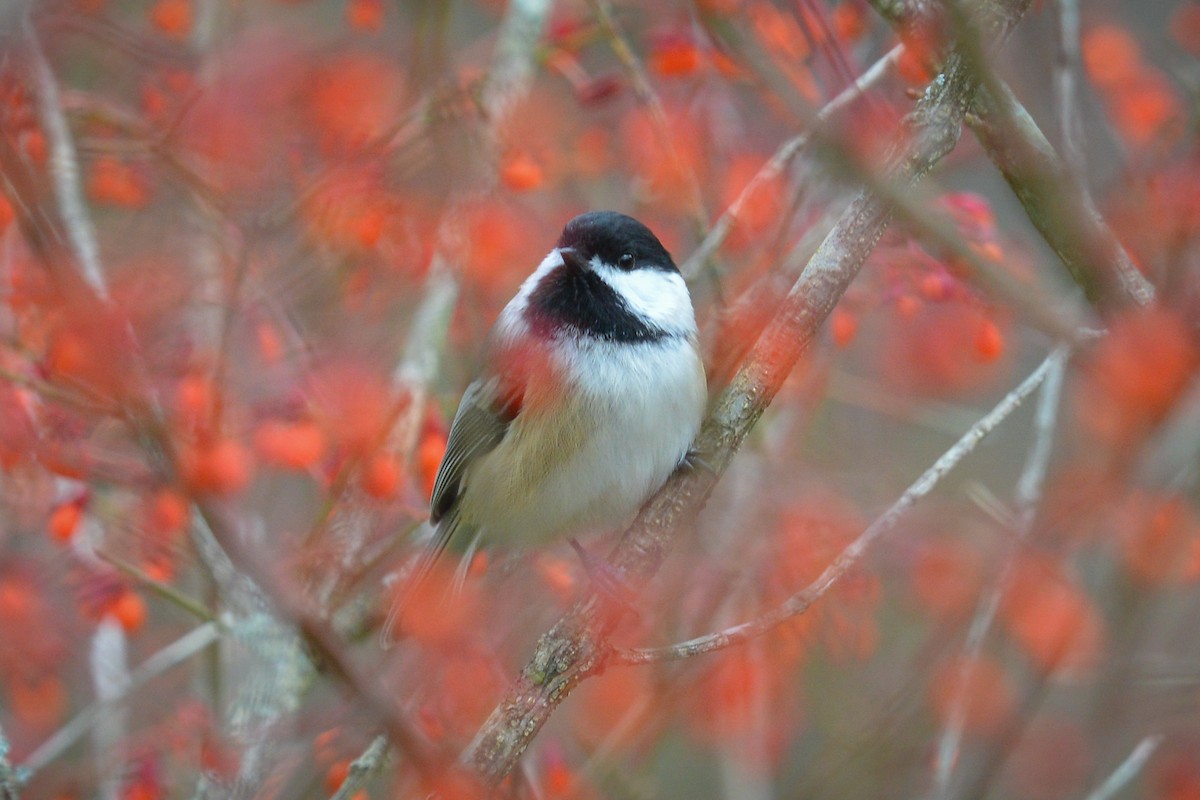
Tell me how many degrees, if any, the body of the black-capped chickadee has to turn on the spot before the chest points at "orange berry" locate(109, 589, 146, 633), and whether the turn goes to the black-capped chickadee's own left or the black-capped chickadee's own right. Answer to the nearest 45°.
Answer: approximately 135° to the black-capped chickadee's own right

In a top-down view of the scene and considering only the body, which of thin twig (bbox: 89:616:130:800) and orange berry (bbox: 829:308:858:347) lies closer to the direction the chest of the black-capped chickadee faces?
the orange berry

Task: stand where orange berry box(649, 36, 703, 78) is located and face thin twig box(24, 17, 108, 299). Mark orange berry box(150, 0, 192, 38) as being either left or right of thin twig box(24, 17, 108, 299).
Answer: right

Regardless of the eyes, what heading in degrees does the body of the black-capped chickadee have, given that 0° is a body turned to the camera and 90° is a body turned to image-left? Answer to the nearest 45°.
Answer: approximately 315°

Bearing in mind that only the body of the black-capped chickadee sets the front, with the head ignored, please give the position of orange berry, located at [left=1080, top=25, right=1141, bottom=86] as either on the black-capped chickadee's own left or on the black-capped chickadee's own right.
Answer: on the black-capped chickadee's own left

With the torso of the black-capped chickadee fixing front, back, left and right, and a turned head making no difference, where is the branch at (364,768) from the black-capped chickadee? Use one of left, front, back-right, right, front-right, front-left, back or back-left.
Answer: right

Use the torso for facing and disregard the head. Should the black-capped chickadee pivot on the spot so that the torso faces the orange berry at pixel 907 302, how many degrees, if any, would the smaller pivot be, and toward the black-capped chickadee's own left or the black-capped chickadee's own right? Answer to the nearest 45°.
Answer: approximately 45° to the black-capped chickadee's own left
